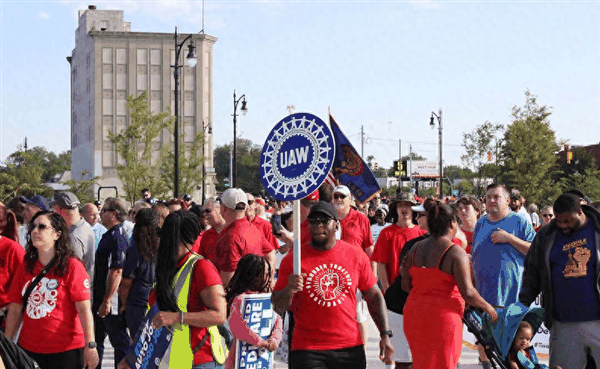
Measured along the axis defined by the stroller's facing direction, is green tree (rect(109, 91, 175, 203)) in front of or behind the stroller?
behind

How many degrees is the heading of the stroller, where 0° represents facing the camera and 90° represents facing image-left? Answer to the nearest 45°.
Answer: approximately 315°

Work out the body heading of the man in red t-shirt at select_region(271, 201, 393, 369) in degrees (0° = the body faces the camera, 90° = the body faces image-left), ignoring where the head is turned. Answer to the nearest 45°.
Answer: approximately 0°

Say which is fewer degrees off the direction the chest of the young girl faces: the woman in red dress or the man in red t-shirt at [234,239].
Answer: the woman in red dress

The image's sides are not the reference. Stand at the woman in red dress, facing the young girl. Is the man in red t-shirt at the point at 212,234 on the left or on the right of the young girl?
right

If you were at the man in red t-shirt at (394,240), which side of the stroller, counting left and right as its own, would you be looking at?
back

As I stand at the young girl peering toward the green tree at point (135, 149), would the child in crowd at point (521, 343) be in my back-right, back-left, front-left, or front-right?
back-right
